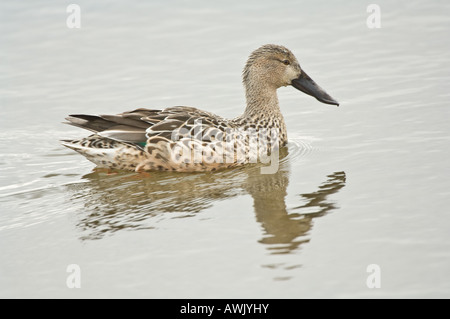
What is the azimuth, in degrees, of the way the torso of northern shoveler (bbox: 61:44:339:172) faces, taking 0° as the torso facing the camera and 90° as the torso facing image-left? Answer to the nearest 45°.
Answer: approximately 270°
